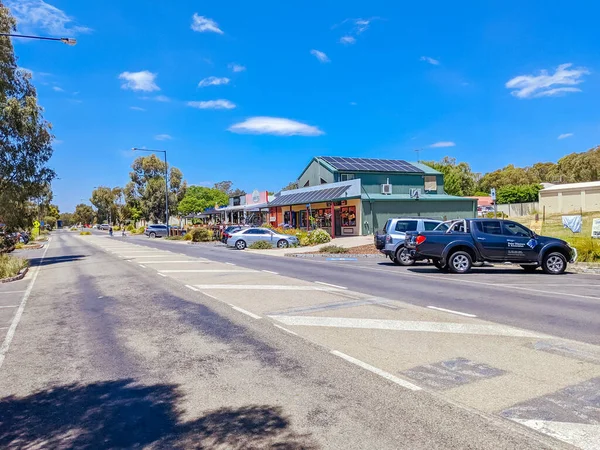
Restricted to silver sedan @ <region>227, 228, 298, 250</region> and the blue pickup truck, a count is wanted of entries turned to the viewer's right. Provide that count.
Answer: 2

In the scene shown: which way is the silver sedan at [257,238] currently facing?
to the viewer's right

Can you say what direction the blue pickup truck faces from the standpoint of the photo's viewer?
facing to the right of the viewer

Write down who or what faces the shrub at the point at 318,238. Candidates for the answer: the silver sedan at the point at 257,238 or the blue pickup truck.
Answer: the silver sedan

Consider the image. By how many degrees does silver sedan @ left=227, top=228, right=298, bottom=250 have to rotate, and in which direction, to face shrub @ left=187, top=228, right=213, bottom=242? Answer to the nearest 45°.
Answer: approximately 135° to its left

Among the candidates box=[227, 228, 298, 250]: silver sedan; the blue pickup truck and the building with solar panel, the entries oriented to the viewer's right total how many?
2

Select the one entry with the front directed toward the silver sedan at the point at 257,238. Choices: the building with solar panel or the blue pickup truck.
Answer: the building with solar panel

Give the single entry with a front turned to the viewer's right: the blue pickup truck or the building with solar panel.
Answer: the blue pickup truck

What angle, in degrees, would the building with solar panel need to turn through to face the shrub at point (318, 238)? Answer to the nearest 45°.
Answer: approximately 45° to its left

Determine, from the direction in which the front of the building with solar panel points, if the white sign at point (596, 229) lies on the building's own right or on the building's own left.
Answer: on the building's own left

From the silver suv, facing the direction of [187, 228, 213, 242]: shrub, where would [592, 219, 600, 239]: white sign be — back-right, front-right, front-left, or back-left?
back-right

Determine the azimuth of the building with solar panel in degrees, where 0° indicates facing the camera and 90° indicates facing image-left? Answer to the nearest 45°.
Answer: approximately 45°

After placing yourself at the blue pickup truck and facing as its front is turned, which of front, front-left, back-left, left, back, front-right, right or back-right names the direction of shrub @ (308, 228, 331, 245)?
back-left

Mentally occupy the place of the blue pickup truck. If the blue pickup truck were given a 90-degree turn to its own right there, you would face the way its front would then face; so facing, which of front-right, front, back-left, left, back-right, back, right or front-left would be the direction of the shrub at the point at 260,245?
back-right

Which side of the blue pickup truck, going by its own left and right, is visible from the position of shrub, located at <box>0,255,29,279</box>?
back

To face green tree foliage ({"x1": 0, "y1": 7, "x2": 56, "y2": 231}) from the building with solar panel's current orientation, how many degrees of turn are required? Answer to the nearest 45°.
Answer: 0° — it already faces it
